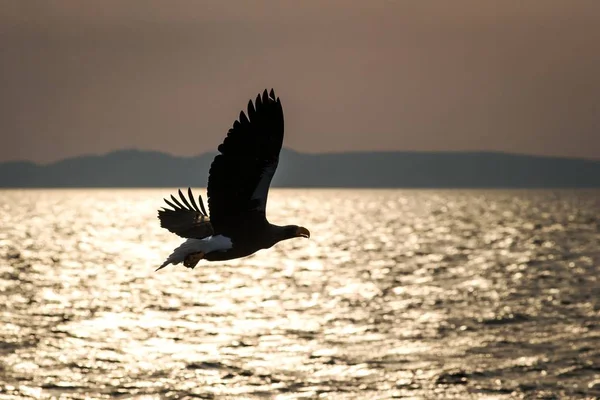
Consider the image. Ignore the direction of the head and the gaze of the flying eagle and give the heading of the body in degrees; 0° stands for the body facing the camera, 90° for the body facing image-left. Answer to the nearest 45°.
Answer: approximately 270°
